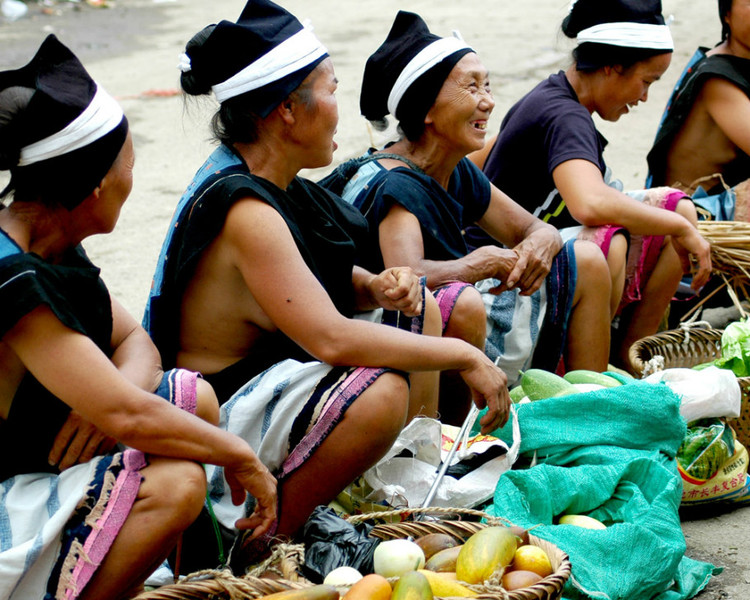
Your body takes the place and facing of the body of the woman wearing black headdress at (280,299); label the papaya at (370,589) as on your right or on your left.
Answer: on your right

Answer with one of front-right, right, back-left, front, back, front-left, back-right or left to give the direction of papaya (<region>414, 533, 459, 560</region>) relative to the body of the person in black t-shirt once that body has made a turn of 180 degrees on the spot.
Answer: left

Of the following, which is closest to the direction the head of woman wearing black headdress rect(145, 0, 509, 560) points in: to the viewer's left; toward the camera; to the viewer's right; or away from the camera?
to the viewer's right

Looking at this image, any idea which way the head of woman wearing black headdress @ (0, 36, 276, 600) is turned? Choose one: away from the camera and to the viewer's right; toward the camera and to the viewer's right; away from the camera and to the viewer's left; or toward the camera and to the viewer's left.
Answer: away from the camera and to the viewer's right

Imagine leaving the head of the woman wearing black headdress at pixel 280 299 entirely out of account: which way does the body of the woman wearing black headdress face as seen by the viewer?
to the viewer's right

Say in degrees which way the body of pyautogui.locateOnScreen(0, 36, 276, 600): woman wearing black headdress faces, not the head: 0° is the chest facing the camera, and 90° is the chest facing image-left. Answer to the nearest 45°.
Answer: approximately 270°

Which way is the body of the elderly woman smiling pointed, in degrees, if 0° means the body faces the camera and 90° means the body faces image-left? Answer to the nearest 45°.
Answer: approximately 315°

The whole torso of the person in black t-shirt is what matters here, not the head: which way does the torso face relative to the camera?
to the viewer's right

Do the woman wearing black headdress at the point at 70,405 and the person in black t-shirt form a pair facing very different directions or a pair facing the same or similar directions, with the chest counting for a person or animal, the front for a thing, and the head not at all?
same or similar directions
